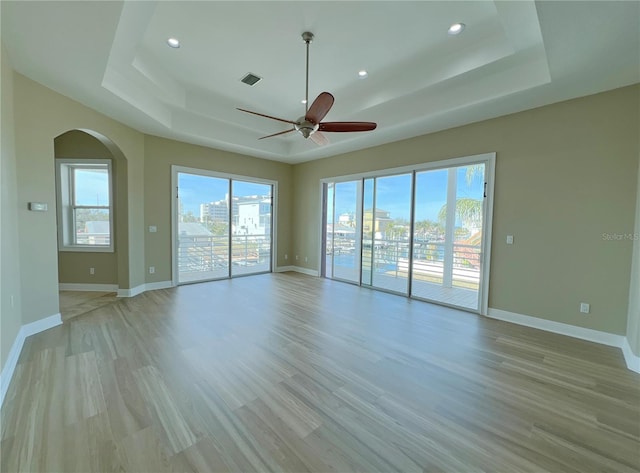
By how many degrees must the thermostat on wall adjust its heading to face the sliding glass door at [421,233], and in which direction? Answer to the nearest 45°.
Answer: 0° — it already faces it

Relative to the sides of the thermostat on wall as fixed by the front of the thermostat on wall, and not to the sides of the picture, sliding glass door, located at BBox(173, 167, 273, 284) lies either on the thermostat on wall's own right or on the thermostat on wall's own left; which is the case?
on the thermostat on wall's own left

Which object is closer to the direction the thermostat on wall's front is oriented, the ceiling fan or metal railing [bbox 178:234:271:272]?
the ceiling fan

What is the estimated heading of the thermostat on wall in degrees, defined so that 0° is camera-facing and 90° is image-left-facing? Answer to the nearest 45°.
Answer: approximately 315°

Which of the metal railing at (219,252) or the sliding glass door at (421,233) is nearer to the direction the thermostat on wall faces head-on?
the sliding glass door

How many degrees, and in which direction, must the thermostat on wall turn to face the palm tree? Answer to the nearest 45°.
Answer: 0° — it already faces it

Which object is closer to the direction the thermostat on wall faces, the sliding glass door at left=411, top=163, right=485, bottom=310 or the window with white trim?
the sliding glass door

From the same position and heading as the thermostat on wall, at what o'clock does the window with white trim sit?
The window with white trim is roughly at 8 o'clock from the thermostat on wall.

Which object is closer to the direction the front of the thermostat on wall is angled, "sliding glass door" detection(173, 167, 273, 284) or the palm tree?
the palm tree

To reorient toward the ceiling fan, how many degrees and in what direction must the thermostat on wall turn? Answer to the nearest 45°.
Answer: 0° — it already faces it
